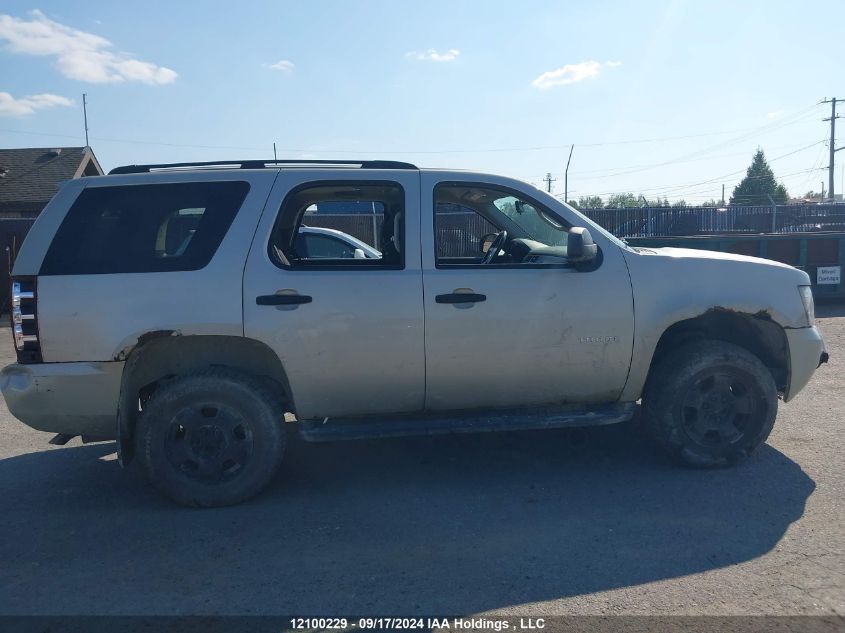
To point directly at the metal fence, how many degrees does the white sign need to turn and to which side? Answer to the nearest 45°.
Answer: approximately 180°

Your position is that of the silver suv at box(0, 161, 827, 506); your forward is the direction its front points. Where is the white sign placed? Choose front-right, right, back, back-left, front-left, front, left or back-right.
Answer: front-left

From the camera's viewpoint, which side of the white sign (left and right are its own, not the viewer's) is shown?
front

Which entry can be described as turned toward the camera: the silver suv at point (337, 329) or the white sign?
the white sign

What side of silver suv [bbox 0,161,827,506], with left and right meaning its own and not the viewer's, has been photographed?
right

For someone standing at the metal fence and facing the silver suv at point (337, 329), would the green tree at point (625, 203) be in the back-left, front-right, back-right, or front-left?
back-right

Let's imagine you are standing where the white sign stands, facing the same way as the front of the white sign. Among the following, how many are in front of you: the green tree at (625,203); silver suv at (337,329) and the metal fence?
1

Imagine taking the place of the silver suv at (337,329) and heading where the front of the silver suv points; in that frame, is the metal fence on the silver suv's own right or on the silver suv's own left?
on the silver suv's own left

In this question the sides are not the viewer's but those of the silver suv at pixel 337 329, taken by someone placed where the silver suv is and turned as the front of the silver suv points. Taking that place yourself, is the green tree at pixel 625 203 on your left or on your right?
on your left

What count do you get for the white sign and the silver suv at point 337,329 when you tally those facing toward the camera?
1

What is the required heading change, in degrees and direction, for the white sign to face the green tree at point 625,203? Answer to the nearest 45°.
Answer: approximately 180°

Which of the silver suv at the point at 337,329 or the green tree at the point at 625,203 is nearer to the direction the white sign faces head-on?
the silver suv
